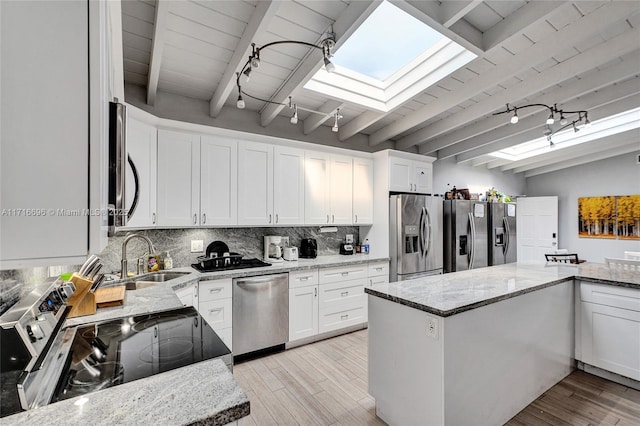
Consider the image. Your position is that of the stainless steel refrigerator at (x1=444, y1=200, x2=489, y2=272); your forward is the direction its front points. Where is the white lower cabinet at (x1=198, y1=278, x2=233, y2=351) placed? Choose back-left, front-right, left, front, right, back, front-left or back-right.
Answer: right

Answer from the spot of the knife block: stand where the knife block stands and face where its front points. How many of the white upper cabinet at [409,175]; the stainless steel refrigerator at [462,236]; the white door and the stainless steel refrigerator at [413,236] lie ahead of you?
4

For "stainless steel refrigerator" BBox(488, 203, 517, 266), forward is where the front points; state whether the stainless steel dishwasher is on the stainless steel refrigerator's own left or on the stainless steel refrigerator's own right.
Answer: on the stainless steel refrigerator's own right

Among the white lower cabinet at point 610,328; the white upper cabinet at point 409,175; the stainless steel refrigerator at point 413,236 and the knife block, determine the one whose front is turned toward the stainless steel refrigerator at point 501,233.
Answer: the knife block

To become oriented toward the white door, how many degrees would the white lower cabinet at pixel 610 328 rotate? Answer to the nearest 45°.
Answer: approximately 135° to its right

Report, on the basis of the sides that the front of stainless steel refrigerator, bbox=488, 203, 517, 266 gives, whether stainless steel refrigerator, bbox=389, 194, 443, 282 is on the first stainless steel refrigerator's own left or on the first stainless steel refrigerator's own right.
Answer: on the first stainless steel refrigerator's own right

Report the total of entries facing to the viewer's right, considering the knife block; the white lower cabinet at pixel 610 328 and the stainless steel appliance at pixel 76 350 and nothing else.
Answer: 2

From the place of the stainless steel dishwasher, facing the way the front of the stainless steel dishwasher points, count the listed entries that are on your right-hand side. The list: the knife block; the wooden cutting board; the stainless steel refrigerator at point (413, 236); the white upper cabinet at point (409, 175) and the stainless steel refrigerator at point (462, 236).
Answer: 2

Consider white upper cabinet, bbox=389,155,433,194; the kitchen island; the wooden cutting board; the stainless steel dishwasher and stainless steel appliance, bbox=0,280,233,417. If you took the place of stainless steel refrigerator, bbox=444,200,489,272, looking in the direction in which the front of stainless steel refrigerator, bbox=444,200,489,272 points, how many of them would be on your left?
0

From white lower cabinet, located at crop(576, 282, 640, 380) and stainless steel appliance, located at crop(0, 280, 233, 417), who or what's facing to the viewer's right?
the stainless steel appliance

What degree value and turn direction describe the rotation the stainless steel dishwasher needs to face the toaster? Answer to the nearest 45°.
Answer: approximately 90° to its left

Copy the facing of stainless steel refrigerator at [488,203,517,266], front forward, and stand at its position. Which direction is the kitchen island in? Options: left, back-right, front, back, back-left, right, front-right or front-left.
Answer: front-right

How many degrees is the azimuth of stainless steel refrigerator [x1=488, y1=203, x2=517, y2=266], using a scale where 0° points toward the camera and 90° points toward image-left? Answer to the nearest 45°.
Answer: approximately 315°

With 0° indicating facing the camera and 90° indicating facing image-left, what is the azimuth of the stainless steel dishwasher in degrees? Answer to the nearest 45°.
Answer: approximately 315°

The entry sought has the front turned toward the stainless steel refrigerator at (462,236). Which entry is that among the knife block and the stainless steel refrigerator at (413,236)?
the knife block

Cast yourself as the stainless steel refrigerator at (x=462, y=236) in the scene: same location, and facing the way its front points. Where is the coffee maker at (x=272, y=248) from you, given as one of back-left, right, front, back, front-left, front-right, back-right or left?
right

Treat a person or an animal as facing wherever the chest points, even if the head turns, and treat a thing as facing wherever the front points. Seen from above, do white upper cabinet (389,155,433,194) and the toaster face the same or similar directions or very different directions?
same or similar directions

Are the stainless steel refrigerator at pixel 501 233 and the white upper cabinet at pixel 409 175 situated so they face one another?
no

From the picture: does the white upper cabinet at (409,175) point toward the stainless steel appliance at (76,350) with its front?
no

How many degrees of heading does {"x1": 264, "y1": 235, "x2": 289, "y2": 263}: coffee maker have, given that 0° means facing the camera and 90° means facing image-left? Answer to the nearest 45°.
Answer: approximately 315°
